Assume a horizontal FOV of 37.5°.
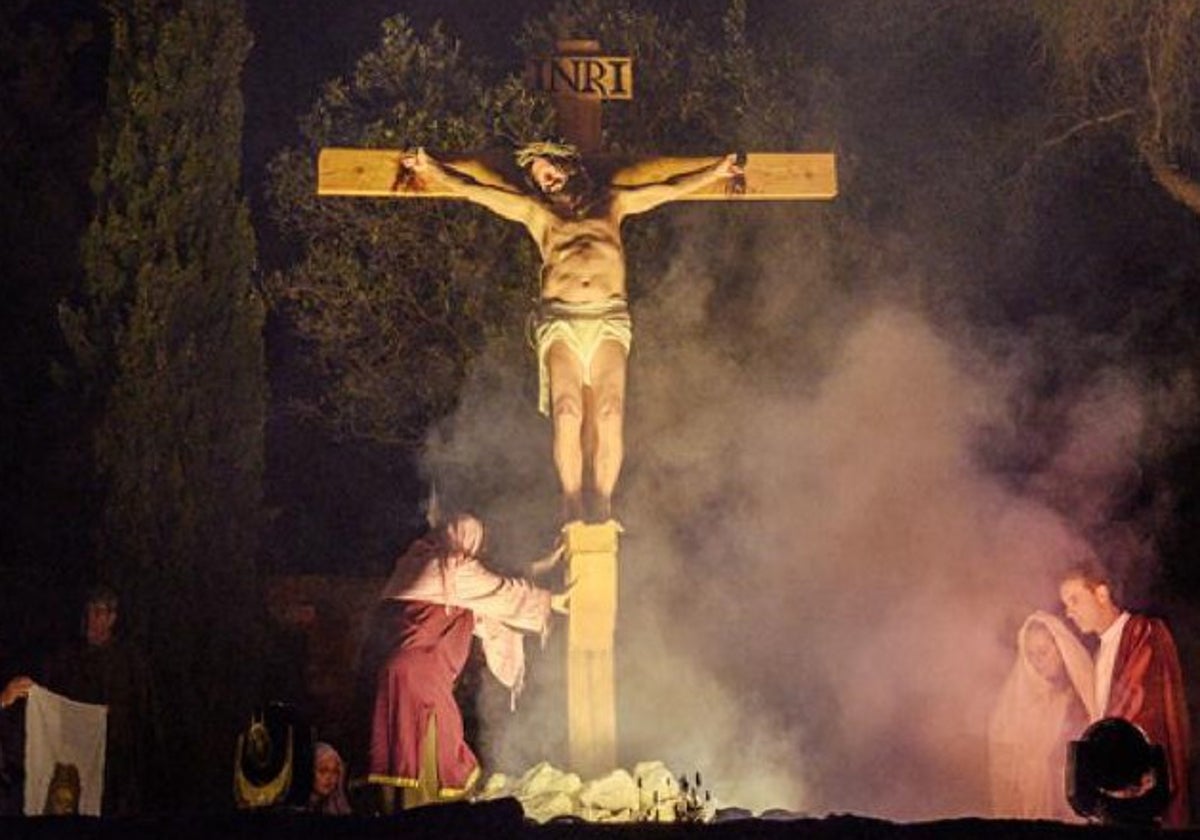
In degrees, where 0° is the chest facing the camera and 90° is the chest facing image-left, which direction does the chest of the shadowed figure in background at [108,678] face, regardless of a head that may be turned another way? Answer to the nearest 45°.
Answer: approximately 0°

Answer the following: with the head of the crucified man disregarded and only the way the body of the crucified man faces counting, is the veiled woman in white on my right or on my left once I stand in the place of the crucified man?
on my left

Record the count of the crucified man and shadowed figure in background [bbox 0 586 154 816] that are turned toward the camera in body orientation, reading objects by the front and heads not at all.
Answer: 2

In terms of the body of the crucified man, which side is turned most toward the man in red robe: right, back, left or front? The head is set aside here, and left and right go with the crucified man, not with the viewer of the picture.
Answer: left

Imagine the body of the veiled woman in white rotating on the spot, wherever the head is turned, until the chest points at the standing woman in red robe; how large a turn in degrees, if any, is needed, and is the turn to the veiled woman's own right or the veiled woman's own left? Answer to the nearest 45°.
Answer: approximately 135° to the veiled woman's own right

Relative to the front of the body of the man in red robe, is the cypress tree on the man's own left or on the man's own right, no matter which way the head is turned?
on the man's own right

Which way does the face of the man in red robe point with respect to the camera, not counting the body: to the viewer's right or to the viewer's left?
to the viewer's left
